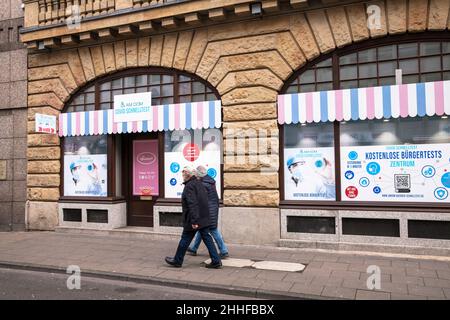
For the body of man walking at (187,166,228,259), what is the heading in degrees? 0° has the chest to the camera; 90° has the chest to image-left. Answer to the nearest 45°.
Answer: approximately 90°

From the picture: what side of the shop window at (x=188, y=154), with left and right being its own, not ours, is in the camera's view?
front

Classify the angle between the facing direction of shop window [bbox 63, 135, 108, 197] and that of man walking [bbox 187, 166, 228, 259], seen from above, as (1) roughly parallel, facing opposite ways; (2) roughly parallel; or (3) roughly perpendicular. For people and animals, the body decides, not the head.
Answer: roughly perpendicular

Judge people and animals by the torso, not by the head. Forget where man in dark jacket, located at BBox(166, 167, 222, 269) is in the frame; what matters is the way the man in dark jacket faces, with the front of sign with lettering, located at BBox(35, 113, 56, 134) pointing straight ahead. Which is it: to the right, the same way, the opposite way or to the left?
to the right

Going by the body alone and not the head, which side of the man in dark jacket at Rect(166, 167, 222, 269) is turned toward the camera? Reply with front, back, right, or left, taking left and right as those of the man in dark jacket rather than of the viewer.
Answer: left

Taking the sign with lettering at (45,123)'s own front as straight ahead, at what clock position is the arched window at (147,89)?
The arched window is roughly at 10 o'clock from the sign with lettering.

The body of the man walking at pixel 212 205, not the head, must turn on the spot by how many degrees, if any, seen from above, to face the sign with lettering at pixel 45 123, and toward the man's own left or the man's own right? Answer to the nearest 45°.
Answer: approximately 45° to the man's own right

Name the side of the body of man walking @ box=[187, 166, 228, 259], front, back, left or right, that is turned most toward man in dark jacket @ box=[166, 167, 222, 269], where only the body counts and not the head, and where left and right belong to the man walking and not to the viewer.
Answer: left

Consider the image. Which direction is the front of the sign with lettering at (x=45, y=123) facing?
toward the camera

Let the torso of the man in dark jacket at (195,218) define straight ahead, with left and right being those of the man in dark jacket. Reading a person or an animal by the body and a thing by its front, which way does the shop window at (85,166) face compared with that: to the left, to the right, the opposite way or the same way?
to the left

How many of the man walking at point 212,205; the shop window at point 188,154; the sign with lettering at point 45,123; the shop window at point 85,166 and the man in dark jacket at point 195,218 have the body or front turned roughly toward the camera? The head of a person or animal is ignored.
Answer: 3

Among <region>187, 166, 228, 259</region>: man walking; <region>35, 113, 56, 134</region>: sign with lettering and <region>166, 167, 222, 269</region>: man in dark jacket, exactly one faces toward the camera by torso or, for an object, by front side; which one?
the sign with lettering

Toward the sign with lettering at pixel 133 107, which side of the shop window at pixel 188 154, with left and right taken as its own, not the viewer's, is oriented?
right
